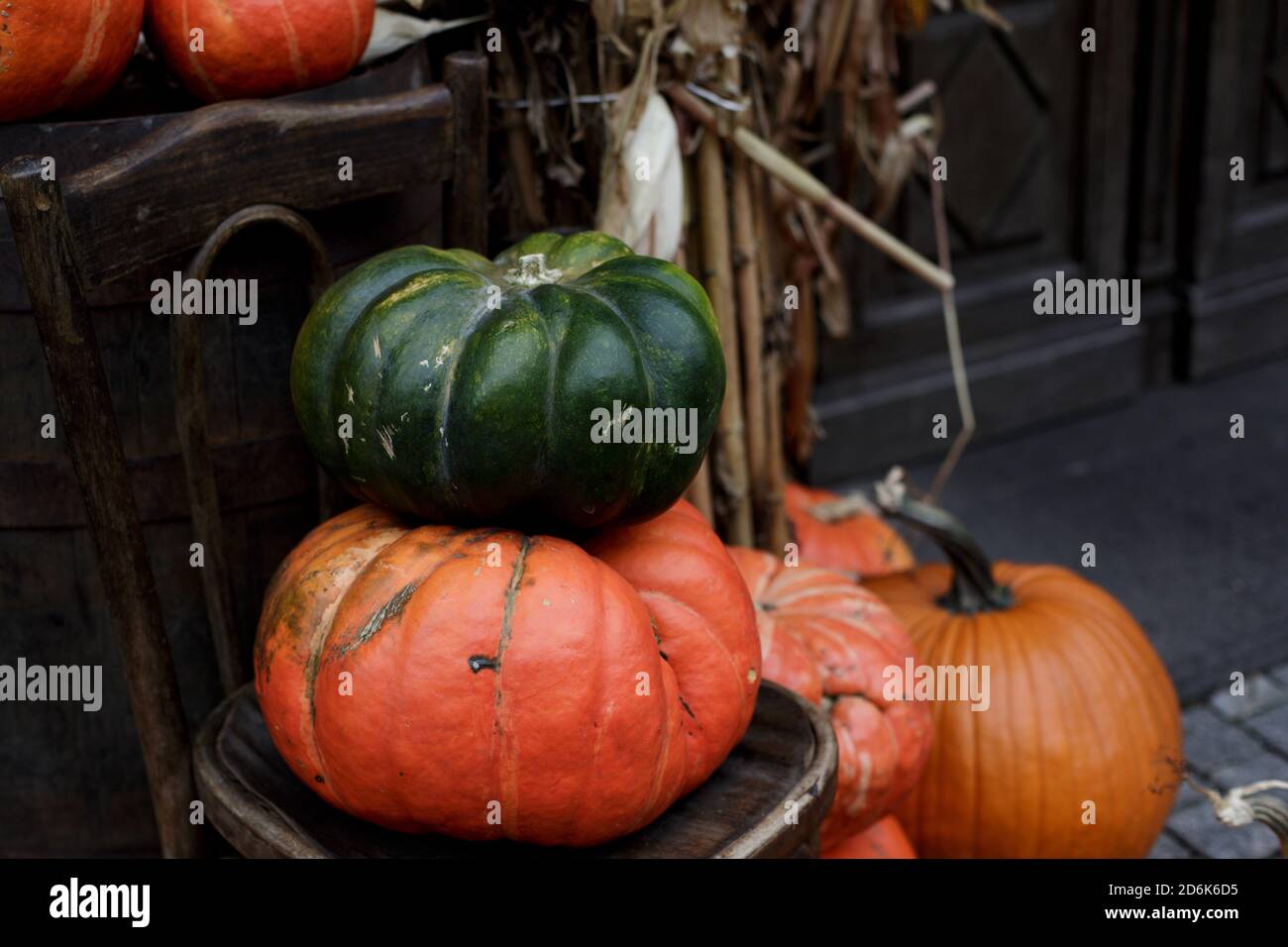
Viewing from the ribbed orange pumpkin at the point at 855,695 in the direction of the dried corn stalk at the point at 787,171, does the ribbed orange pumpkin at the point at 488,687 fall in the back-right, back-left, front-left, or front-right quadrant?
back-left

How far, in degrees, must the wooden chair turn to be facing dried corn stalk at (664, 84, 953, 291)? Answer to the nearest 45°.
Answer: approximately 90° to its left

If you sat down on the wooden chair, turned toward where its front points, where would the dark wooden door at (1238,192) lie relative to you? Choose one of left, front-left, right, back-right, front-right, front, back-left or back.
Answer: left

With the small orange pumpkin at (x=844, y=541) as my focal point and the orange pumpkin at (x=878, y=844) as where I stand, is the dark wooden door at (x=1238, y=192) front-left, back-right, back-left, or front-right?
front-right

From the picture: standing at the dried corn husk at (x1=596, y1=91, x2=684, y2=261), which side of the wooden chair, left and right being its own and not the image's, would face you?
left

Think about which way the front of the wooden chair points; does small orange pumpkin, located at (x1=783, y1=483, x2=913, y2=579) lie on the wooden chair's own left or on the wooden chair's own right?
on the wooden chair's own left

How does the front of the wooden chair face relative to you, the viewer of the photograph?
facing the viewer and to the right of the viewer
